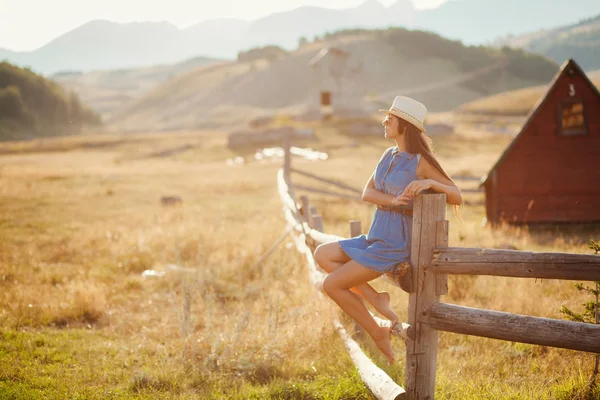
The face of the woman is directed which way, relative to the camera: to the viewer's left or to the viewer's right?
to the viewer's left

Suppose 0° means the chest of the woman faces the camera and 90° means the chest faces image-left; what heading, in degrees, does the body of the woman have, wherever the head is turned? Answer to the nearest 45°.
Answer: approximately 45°

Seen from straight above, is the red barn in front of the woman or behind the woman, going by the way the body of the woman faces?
behind
